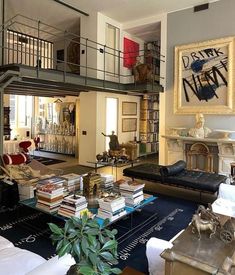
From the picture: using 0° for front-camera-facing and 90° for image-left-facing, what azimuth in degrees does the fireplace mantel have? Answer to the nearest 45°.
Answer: approximately 45°

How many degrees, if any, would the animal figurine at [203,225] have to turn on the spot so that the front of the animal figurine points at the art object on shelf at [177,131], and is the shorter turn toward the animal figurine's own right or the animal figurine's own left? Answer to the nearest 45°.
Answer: approximately 90° to the animal figurine's own right

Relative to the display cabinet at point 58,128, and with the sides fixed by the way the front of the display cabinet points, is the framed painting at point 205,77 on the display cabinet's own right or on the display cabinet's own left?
on the display cabinet's own left

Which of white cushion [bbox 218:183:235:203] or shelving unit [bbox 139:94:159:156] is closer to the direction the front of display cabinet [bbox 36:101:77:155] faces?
the white cushion

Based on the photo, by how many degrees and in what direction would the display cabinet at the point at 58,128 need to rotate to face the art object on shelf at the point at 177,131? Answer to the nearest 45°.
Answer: approximately 90° to its left

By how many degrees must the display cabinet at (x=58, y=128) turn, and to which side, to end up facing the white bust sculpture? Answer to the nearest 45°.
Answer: approximately 90° to its left

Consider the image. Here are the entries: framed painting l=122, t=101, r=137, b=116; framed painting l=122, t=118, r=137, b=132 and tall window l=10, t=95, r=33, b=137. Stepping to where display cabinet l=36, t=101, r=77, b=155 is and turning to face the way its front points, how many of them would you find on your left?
2

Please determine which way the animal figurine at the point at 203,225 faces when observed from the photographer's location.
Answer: facing to the left of the viewer

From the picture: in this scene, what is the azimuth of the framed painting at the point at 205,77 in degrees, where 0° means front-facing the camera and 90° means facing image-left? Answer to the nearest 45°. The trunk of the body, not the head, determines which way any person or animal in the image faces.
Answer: approximately 45°
